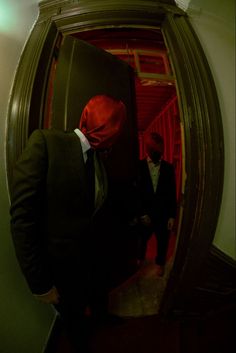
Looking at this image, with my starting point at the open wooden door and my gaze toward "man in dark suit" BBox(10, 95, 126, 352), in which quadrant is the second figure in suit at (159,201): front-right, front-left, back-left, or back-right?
back-left

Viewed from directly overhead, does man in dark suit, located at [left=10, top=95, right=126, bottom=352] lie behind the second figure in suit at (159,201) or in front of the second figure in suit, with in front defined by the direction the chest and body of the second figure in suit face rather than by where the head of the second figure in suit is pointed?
in front

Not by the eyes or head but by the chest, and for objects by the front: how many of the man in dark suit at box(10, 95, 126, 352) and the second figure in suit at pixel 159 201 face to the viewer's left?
0
